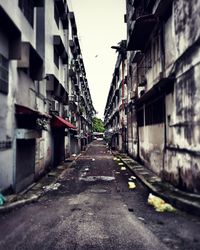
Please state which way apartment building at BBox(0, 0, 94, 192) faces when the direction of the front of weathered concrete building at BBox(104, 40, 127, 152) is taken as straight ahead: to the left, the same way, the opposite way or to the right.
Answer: the opposite way

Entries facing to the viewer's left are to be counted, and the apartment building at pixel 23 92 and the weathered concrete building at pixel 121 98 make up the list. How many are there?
1

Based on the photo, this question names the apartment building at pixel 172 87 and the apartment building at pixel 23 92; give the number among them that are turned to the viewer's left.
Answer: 1

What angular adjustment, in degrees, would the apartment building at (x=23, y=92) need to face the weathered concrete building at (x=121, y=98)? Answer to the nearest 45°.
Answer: approximately 45° to its left

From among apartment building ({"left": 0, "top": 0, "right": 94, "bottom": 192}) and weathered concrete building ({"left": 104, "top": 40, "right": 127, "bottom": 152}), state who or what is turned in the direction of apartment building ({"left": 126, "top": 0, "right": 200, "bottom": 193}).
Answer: apartment building ({"left": 0, "top": 0, "right": 94, "bottom": 192})

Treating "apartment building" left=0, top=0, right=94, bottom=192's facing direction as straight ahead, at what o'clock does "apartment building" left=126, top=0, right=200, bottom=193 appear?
"apartment building" left=126, top=0, right=200, bottom=193 is roughly at 12 o'clock from "apartment building" left=0, top=0, right=94, bottom=192.

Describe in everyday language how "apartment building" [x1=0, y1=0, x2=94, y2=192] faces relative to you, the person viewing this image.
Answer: facing to the right of the viewer

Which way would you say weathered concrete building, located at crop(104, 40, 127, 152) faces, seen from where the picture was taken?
facing to the left of the viewer

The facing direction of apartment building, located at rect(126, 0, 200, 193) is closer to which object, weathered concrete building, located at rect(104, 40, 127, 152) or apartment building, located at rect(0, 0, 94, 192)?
the apartment building

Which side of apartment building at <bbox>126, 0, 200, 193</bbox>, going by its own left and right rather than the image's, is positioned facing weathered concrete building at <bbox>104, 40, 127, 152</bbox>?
right

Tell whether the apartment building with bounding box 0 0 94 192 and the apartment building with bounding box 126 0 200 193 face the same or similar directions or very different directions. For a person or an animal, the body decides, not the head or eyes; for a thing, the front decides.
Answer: very different directions

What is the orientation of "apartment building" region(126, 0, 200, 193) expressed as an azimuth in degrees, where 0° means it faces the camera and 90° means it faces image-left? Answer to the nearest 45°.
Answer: approximately 90°

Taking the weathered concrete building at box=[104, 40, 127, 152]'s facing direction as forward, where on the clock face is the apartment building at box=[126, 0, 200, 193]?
The apartment building is roughly at 9 o'clock from the weathered concrete building.

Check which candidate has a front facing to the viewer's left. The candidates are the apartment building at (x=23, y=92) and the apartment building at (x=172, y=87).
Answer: the apartment building at (x=172, y=87)
